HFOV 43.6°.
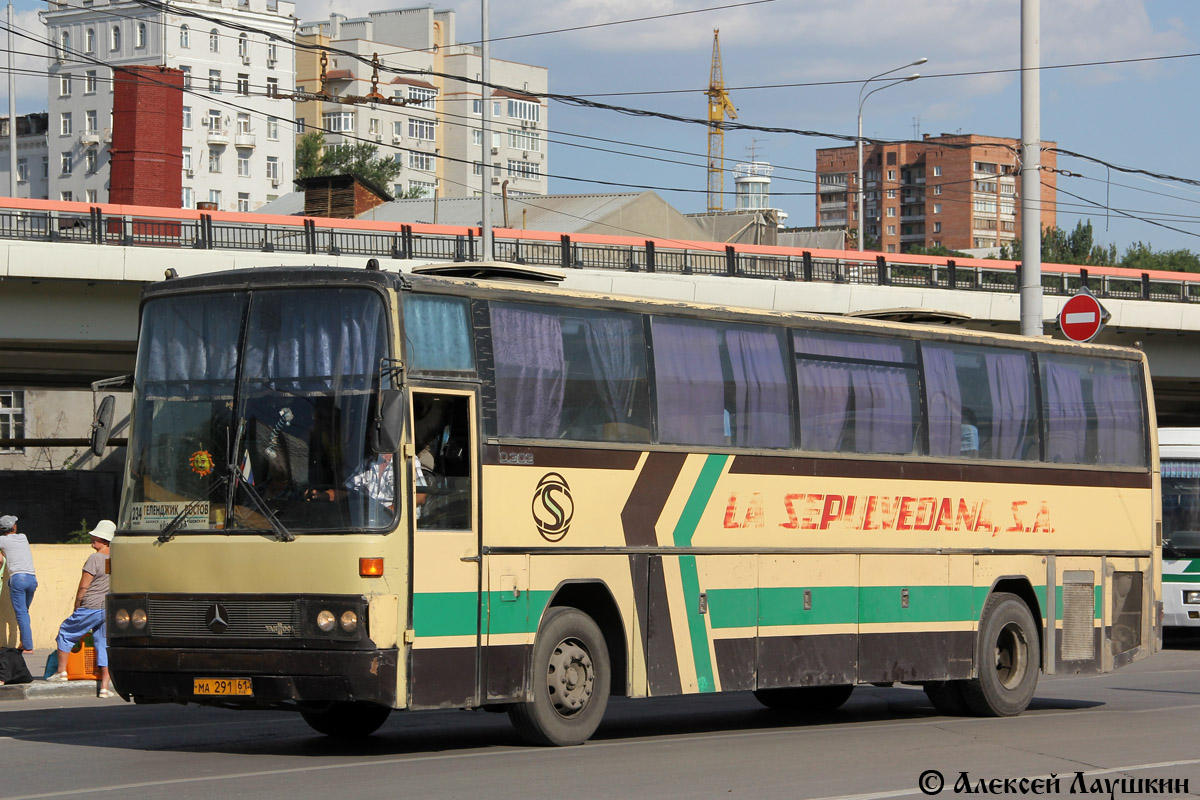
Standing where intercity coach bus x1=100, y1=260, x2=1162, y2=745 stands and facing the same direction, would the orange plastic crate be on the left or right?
on its right

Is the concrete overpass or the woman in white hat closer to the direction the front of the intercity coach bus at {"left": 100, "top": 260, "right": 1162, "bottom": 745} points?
the woman in white hat

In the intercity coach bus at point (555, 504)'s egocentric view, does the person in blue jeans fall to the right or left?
on its right

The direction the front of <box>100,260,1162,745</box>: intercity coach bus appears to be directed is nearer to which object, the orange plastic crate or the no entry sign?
the orange plastic crate

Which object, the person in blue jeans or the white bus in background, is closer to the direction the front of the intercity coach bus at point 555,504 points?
the person in blue jeans

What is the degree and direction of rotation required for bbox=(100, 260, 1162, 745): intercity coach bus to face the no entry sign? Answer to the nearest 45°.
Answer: approximately 180°

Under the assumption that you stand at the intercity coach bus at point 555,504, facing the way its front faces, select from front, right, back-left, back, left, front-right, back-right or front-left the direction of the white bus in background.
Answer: back

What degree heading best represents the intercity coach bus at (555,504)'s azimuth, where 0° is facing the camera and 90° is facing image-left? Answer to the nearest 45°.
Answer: approximately 45°

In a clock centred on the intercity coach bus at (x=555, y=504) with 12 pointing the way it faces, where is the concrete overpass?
The concrete overpass is roughly at 4 o'clock from the intercity coach bus.

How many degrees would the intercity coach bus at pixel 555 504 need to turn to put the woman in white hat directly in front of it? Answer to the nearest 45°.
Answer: approximately 90° to its right
